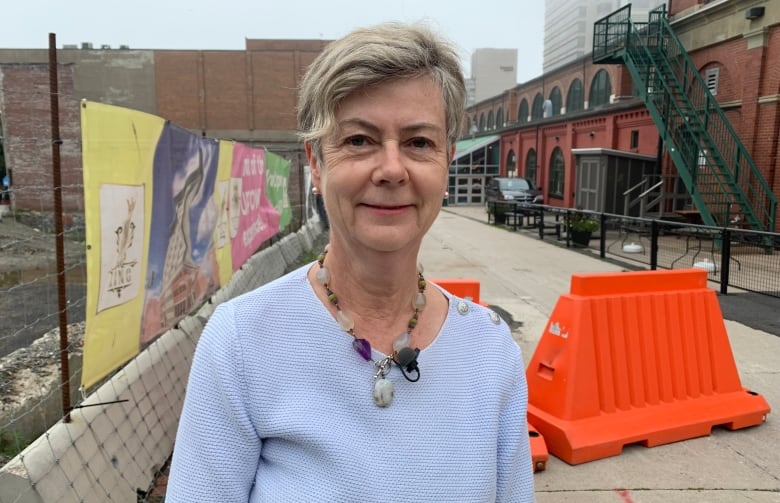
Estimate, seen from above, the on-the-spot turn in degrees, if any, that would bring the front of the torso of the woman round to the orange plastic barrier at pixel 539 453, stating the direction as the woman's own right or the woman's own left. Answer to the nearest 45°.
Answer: approximately 135° to the woman's own left

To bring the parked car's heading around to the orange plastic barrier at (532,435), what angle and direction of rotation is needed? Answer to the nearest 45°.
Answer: approximately 45° to its right

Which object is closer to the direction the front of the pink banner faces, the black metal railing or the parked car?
the black metal railing

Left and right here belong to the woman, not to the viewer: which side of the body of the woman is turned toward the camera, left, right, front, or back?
front

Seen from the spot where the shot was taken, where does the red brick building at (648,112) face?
facing the viewer and to the left of the viewer

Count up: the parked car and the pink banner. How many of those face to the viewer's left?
0

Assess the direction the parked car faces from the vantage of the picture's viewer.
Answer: facing the viewer and to the right of the viewer

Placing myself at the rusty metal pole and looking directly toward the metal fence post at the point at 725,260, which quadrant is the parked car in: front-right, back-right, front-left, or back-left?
front-left

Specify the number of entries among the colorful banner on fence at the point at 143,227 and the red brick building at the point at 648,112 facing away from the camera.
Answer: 0

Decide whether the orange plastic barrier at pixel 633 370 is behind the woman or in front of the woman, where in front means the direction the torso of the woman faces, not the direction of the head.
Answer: behind

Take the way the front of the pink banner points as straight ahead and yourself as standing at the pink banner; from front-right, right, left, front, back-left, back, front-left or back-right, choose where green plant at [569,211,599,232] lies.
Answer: left

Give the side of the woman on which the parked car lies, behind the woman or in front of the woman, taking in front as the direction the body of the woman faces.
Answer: behind

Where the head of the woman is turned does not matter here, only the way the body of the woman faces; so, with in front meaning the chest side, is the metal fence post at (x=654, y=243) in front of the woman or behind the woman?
behind
